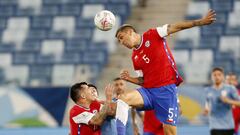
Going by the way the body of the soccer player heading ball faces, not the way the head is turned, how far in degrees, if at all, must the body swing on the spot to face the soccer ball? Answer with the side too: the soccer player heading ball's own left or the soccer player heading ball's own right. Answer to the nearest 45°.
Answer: approximately 45° to the soccer player heading ball's own right

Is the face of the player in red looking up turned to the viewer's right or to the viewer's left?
to the viewer's right

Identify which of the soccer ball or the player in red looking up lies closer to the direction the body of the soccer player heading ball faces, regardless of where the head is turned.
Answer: the player in red looking up

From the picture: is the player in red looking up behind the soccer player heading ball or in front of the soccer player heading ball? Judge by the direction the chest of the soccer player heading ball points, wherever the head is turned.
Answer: in front

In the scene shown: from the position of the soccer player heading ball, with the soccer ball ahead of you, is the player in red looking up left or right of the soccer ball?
left
